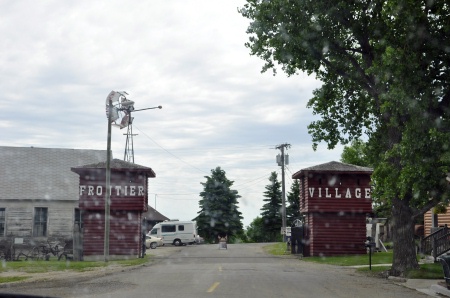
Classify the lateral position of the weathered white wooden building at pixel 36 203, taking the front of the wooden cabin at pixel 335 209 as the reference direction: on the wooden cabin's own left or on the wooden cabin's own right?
on the wooden cabin's own right

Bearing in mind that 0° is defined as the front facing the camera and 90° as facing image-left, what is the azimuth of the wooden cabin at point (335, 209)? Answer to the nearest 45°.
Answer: approximately 0°
